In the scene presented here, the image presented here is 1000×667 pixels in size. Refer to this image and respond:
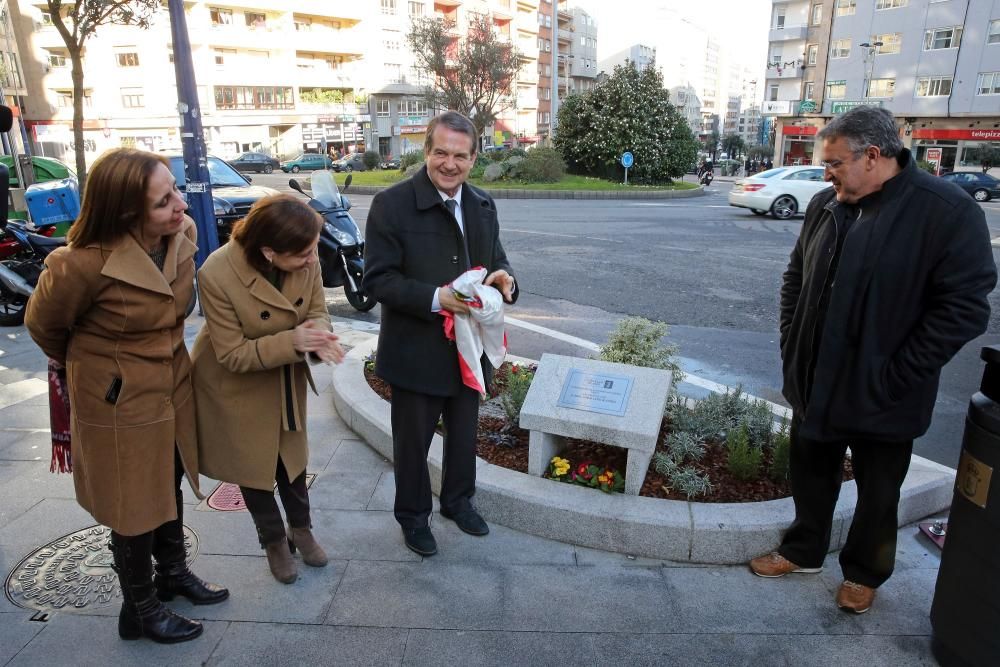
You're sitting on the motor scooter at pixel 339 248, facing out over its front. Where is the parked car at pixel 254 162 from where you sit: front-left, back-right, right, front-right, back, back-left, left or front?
back-left

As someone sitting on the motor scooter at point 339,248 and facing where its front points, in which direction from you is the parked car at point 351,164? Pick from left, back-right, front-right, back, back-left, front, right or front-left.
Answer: back-left

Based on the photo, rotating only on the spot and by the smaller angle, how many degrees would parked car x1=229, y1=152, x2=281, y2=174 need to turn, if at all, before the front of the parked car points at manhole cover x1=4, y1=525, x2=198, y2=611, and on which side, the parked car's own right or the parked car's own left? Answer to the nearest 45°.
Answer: approximately 90° to the parked car's own left

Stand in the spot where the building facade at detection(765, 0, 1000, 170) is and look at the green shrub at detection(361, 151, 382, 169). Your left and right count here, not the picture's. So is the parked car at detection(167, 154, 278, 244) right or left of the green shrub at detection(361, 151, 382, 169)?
left

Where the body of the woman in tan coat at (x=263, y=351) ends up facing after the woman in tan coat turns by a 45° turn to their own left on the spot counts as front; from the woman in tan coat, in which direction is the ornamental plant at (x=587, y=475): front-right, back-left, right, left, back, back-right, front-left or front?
front

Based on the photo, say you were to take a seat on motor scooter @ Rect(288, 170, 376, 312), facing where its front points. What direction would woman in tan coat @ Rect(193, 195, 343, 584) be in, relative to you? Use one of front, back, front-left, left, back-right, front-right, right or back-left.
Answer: front-right

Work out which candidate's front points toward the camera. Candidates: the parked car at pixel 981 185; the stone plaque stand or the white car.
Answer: the stone plaque stand

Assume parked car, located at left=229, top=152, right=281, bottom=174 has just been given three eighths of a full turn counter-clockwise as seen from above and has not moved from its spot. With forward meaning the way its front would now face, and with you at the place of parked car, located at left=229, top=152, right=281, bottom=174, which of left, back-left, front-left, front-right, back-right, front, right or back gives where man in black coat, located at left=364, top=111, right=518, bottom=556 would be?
front-right

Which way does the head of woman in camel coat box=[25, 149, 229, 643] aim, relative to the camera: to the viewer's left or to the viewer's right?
to the viewer's right

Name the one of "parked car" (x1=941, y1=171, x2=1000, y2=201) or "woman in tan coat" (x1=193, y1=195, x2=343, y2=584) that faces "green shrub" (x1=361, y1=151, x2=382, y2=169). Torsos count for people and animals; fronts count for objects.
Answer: the parked car

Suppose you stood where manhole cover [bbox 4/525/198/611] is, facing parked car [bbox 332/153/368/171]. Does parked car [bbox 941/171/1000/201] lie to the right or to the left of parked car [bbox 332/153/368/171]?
right

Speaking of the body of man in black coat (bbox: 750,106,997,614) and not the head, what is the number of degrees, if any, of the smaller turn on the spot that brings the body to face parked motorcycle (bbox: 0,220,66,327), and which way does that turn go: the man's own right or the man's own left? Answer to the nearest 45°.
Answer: approximately 45° to the man's own right

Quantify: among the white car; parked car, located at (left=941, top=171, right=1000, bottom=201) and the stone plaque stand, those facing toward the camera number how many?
1
